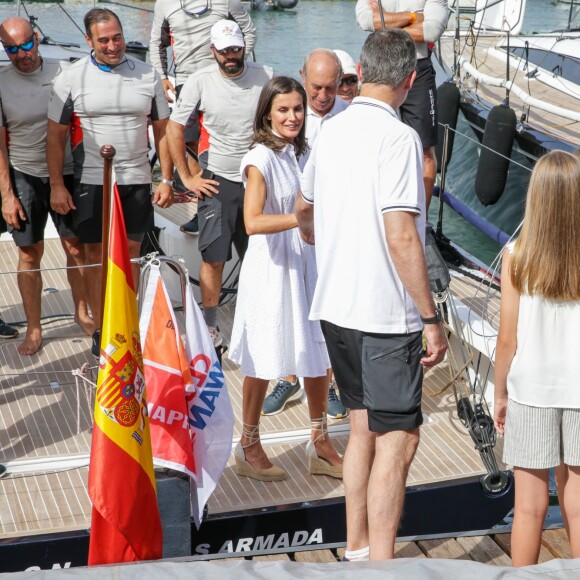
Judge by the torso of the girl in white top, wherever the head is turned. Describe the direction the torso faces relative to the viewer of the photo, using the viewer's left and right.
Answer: facing away from the viewer

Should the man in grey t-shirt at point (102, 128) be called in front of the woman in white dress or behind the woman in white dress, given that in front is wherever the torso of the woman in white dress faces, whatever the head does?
behind

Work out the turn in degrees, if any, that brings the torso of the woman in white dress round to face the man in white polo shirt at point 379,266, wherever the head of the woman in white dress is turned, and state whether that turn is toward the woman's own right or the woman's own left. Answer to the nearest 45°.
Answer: approximately 45° to the woman's own right

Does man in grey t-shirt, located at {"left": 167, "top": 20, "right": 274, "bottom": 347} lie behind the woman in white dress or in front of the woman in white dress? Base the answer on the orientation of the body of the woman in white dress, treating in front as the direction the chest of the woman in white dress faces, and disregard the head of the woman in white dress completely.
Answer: behind

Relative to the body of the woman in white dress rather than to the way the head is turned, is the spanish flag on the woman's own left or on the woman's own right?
on the woman's own right

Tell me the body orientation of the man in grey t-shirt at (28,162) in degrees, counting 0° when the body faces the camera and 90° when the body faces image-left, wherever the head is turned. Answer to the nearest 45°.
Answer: approximately 0°

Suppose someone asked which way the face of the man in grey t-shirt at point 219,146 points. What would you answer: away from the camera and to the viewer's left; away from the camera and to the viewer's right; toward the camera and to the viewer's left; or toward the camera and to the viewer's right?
toward the camera and to the viewer's right

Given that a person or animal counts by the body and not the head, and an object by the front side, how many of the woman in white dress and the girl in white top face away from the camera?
1

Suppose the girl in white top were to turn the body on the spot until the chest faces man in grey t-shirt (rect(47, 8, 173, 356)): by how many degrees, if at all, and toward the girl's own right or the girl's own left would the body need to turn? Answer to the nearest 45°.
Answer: approximately 45° to the girl's own left

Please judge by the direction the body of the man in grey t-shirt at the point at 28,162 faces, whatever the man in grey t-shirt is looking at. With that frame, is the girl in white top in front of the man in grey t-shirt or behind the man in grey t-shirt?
in front

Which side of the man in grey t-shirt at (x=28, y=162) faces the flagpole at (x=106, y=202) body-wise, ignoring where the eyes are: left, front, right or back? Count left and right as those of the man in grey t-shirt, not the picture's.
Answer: front

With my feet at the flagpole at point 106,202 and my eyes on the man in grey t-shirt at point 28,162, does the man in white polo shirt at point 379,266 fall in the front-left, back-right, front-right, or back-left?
back-right

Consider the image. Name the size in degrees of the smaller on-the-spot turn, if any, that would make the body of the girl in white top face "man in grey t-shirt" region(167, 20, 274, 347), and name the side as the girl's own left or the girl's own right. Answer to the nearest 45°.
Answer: approximately 45° to the girl's own left

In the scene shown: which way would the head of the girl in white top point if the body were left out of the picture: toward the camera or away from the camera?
away from the camera

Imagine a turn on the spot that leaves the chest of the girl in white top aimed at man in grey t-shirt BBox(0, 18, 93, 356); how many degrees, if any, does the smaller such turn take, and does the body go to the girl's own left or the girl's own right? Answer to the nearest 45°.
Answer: approximately 45° to the girl's own left
